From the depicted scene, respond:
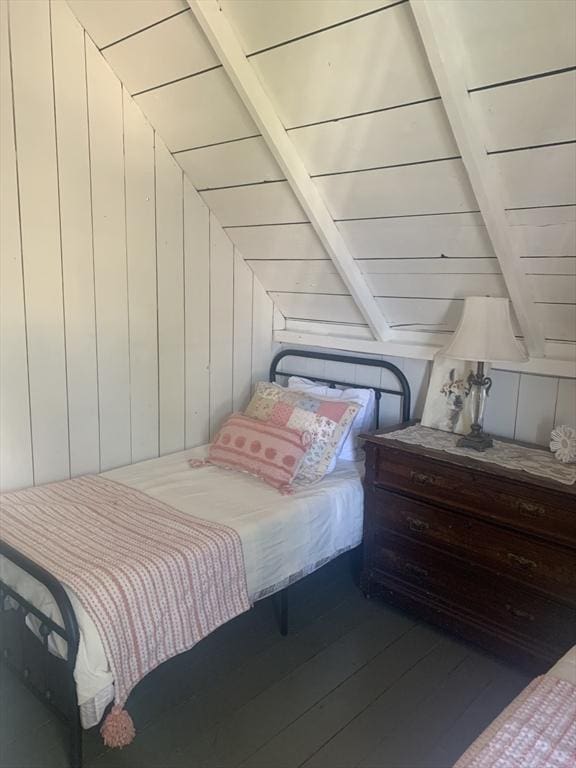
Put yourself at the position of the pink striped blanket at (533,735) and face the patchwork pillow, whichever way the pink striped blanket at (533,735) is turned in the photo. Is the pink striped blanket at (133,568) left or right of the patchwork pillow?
left

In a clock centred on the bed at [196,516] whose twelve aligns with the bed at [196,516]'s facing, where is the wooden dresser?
The wooden dresser is roughly at 8 o'clock from the bed.

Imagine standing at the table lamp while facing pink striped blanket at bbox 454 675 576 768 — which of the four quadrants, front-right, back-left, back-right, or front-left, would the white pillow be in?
back-right

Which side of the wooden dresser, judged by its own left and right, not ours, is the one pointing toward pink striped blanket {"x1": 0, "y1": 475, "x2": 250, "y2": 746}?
front

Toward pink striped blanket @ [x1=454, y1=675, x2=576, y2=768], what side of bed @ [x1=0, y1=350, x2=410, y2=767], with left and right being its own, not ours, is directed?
left

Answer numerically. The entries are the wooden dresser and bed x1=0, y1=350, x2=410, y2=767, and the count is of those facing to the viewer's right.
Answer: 0

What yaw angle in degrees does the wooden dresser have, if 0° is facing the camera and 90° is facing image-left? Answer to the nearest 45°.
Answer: approximately 45°

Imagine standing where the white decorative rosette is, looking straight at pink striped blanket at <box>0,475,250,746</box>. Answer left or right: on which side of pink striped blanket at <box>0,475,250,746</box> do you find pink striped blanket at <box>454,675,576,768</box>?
left
